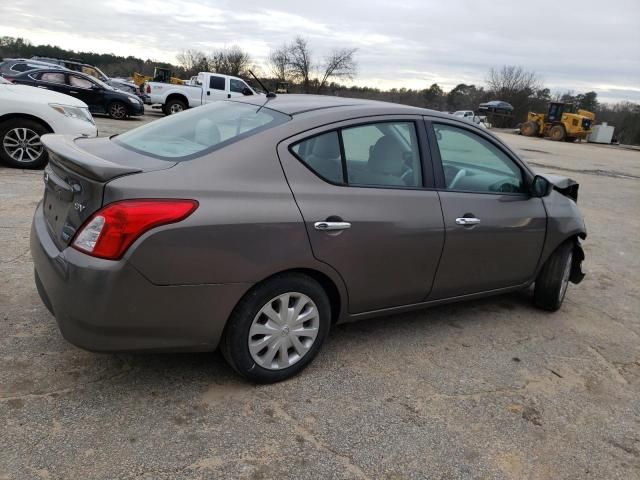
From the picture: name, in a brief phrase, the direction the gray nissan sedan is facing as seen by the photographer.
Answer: facing away from the viewer and to the right of the viewer

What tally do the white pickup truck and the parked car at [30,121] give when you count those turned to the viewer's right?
2

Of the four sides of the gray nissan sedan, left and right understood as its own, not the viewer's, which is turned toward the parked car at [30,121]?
left

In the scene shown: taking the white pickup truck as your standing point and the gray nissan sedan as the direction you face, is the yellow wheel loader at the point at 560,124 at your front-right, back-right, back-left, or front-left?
back-left

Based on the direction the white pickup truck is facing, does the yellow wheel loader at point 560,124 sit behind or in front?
in front

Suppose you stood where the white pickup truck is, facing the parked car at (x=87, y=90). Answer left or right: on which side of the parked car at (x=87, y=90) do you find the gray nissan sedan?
left

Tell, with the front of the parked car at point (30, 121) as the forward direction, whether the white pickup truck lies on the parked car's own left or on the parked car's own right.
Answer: on the parked car's own left

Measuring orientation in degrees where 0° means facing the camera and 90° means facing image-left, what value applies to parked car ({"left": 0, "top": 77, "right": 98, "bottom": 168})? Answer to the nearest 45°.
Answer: approximately 270°

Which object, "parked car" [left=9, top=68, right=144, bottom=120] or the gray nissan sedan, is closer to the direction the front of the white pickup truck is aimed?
the gray nissan sedan

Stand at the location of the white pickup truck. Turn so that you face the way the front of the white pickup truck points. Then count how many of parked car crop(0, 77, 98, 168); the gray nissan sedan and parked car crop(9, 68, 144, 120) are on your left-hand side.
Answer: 0

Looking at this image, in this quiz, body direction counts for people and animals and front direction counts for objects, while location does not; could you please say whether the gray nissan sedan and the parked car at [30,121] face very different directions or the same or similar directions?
same or similar directions

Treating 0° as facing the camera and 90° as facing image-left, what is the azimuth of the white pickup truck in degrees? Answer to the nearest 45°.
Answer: approximately 270°

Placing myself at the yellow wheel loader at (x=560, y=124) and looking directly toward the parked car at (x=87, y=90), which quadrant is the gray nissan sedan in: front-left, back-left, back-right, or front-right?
front-left

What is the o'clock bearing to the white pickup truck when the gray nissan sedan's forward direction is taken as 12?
The white pickup truck is roughly at 10 o'clock from the gray nissan sedan.

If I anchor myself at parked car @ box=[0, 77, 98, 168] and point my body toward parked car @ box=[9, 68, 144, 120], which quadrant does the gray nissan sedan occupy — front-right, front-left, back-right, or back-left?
back-right

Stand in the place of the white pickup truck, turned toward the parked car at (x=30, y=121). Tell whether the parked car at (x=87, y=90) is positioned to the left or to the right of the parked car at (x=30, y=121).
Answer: right

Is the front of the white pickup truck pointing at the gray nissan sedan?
no

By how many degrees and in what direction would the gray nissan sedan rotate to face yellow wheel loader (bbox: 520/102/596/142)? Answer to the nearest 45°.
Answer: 0° — it already faces it
